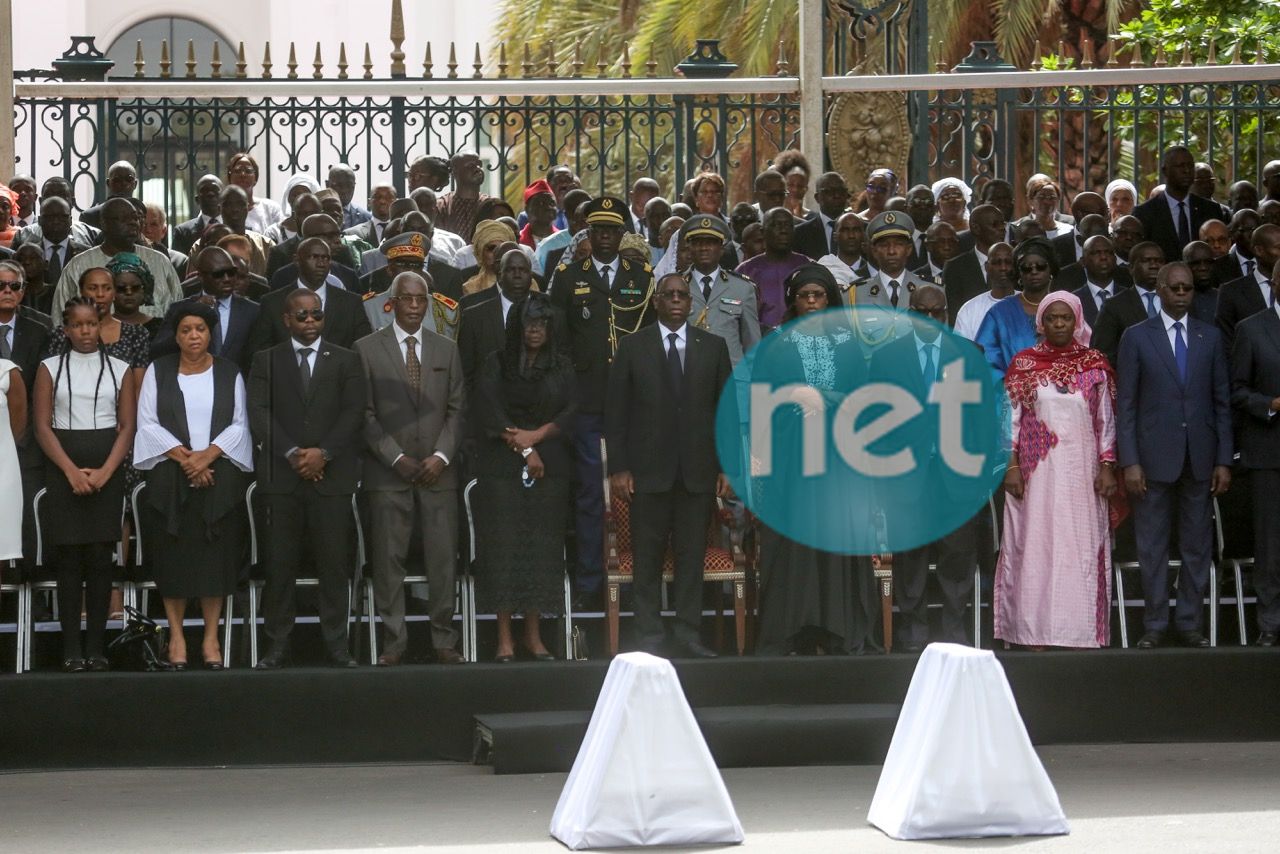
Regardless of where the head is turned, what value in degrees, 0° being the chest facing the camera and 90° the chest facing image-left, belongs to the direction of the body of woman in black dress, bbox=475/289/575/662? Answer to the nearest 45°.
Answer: approximately 0°

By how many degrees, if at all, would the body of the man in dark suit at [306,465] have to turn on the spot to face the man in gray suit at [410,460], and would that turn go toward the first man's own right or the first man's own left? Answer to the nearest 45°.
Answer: approximately 90° to the first man's own left

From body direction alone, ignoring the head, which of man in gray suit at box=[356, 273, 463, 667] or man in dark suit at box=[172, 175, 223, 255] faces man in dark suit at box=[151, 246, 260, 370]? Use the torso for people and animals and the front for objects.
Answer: man in dark suit at box=[172, 175, 223, 255]

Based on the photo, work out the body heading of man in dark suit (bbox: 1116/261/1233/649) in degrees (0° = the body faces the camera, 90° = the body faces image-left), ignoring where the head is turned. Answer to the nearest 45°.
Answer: approximately 0°

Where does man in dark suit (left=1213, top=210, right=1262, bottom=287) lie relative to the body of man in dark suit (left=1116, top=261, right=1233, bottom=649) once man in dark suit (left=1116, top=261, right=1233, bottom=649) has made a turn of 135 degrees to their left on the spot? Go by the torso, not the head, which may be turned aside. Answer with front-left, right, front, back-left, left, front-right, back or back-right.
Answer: front-left
